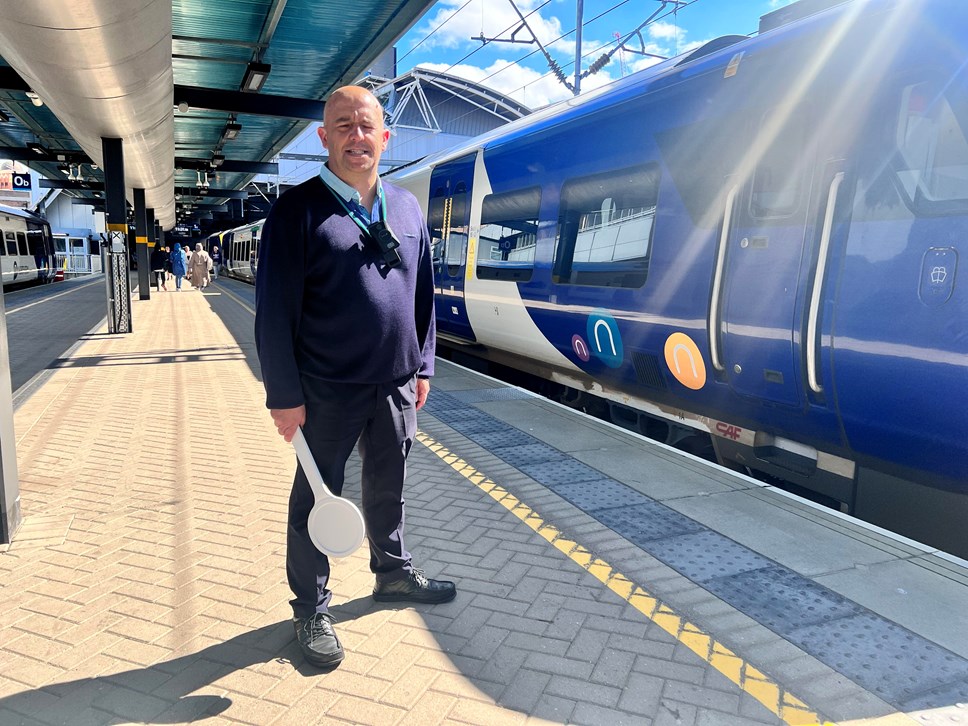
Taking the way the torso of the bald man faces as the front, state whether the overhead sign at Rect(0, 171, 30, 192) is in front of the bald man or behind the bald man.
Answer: behind

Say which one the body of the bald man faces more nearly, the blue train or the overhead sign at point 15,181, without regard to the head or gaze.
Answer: the blue train

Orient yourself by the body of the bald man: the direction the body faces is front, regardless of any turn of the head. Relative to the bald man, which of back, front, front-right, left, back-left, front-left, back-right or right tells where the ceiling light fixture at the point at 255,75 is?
back-left

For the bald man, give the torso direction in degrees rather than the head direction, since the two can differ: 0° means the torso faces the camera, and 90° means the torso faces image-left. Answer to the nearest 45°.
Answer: approximately 315°

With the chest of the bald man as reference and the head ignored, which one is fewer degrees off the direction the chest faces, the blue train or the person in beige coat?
the blue train
